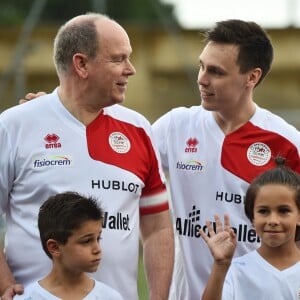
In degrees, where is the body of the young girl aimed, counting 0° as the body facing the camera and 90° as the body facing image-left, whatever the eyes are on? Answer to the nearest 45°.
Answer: approximately 0°

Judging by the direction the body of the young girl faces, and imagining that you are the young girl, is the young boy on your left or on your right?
on your right
